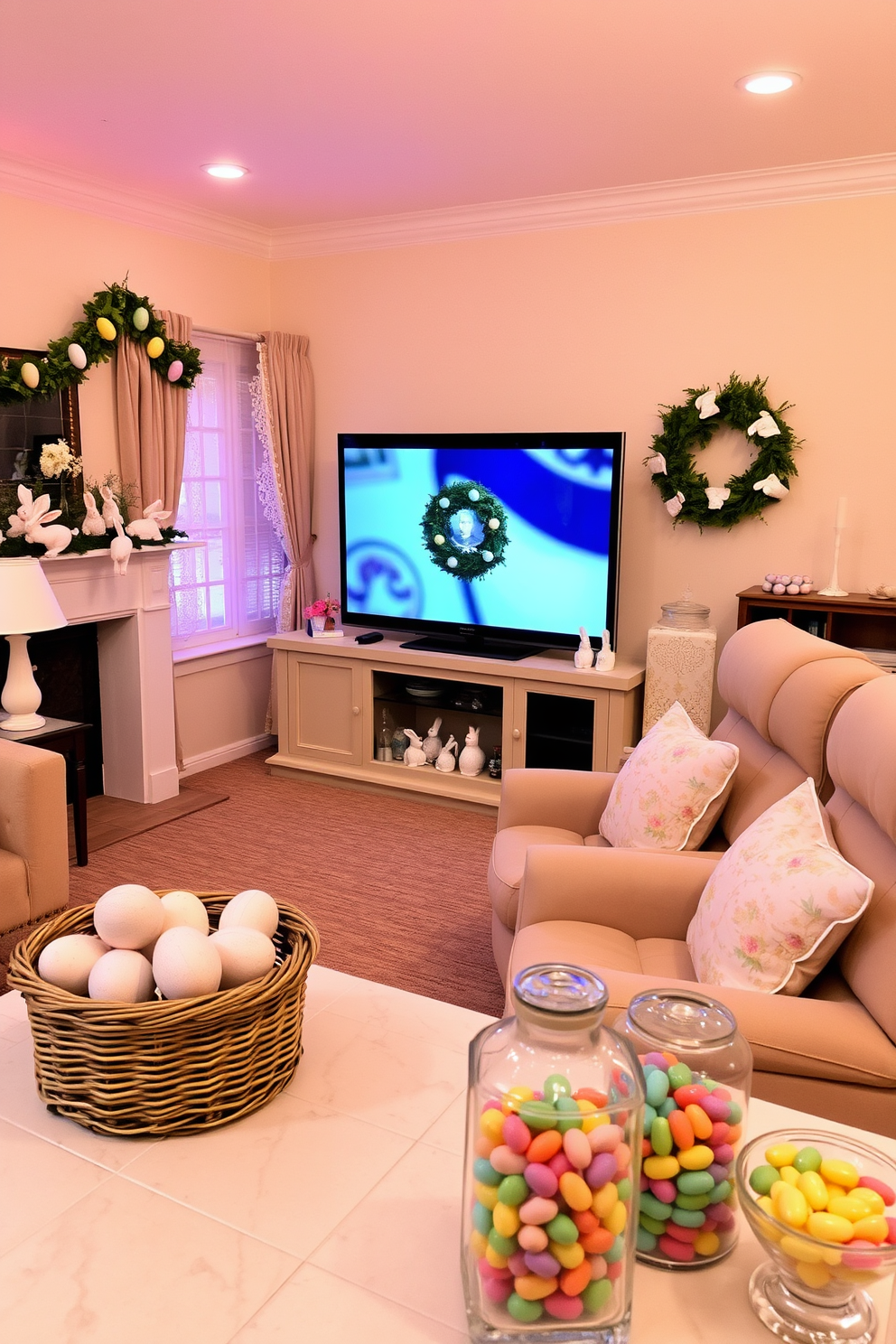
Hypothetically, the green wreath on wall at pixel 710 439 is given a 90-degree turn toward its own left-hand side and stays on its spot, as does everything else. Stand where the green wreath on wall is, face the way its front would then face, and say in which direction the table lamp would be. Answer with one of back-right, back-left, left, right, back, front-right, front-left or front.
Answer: back-right

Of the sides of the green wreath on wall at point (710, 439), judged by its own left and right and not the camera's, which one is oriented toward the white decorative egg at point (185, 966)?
front

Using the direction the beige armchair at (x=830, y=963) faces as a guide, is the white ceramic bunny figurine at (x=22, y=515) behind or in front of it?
in front

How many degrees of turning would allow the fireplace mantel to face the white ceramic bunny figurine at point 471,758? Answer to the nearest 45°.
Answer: approximately 45° to its left

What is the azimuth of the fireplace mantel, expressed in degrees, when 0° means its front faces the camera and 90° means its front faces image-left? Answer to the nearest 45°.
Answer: approximately 315°

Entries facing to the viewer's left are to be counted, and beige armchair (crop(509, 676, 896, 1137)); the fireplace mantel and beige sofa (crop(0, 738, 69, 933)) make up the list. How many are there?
1

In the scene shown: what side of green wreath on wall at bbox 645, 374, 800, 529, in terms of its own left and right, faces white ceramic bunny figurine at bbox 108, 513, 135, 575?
right

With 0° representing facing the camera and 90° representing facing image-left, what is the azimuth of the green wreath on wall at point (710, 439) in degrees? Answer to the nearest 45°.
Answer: approximately 0°

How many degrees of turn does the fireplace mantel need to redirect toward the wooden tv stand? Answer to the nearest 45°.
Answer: approximately 45° to its left

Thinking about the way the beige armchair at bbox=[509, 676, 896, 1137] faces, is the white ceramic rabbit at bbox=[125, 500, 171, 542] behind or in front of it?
in front

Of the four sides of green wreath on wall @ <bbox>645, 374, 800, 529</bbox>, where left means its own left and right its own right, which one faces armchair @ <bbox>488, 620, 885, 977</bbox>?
front

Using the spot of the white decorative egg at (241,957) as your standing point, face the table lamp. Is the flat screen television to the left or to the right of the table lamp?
right

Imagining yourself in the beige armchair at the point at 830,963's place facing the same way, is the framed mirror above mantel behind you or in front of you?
in front
